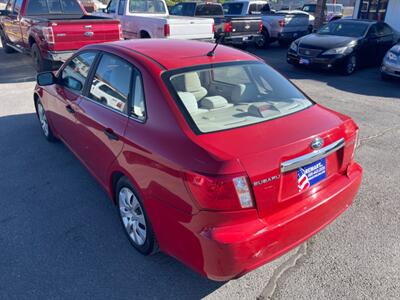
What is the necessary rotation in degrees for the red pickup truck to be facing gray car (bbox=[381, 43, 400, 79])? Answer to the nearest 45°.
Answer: approximately 135° to its right

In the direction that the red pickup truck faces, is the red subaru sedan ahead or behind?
behind

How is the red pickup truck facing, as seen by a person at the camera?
facing away from the viewer and to the left of the viewer

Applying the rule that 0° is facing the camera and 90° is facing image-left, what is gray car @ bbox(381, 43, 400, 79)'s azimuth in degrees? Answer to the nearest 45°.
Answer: approximately 45°

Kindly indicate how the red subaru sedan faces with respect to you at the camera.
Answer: facing away from the viewer and to the left of the viewer

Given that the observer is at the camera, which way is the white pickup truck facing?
facing away from the viewer and to the left of the viewer

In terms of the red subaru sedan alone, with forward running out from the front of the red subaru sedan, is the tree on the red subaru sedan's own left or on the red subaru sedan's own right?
on the red subaru sedan's own right
